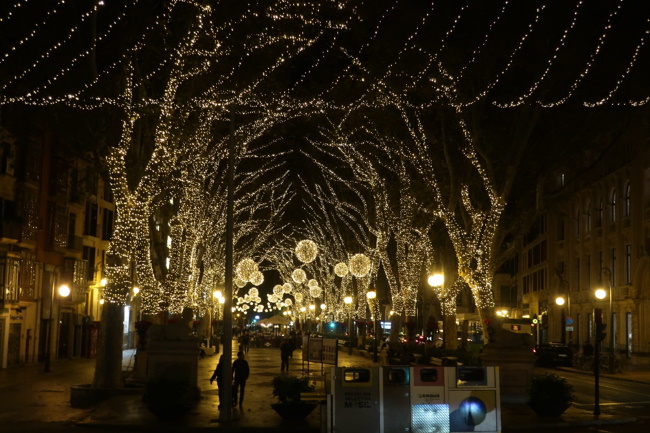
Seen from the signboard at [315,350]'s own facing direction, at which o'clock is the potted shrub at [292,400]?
The potted shrub is roughly at 12 o'clock from the signboard.

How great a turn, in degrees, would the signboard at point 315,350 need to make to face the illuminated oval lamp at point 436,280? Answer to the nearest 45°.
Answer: approximately 135° to its left

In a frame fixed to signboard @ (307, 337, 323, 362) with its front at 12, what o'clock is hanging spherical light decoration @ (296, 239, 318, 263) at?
The hanging spherical light decoration is roughly at 6 o'clock from the signboard.

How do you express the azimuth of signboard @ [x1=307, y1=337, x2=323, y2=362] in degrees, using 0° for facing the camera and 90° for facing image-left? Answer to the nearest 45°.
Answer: approximately 0°

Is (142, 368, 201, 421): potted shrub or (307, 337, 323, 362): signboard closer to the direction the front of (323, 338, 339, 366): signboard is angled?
the potted shrub

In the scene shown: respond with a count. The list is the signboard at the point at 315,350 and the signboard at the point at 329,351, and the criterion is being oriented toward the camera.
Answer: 2

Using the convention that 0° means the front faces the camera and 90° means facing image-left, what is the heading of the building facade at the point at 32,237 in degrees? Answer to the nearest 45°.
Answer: approximately 315°

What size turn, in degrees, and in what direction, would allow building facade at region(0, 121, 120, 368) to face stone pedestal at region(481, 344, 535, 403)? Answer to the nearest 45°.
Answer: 0° — it already faces it

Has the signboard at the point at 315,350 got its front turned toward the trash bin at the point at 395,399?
yes
